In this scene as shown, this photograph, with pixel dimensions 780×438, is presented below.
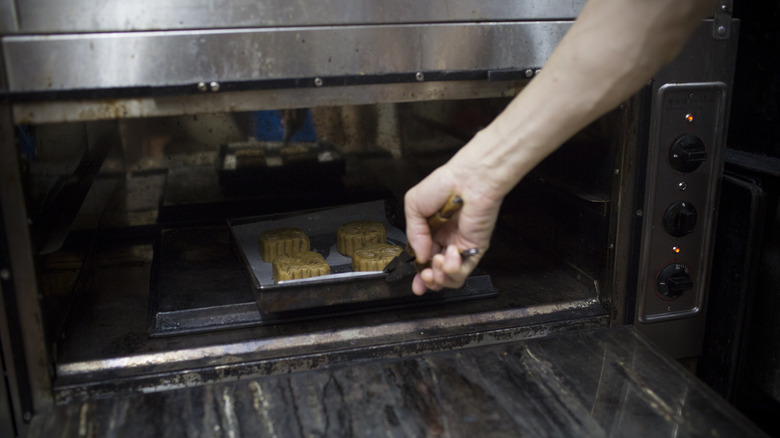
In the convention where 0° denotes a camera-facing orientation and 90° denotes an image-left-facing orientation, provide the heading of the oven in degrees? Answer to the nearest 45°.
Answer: approximately 0°
